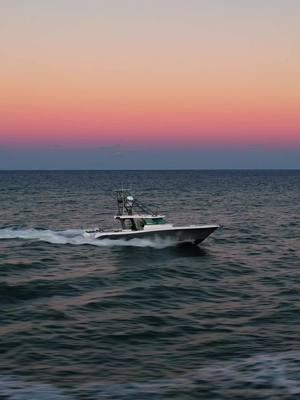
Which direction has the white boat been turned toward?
to the viewer's right
